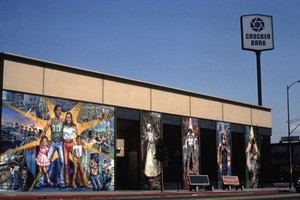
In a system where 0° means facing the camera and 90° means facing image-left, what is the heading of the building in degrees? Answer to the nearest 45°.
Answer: approximately 315°
